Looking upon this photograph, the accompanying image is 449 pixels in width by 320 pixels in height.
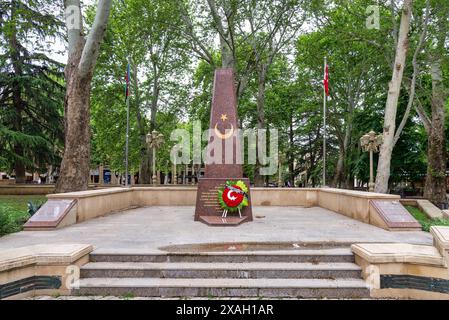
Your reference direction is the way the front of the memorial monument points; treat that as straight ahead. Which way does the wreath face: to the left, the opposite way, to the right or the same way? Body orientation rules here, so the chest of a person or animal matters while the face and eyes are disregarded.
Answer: the same way

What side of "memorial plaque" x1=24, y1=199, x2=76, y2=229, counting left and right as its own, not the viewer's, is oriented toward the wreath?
left

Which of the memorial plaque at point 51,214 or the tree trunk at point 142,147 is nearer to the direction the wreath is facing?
the memorial plaque

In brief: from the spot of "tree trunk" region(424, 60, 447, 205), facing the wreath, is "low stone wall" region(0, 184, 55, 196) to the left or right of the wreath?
right

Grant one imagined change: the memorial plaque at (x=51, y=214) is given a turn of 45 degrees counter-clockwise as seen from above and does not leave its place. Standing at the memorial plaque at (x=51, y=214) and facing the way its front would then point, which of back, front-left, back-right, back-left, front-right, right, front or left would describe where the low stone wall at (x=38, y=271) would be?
front-right

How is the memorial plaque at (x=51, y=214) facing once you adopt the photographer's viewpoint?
facing the viewer

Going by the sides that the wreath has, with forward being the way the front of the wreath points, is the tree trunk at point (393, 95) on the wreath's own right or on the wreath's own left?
on the wreath's own left

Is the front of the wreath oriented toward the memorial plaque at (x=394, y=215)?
no

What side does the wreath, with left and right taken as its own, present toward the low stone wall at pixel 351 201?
left

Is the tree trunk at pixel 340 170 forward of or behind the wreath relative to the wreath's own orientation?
behind

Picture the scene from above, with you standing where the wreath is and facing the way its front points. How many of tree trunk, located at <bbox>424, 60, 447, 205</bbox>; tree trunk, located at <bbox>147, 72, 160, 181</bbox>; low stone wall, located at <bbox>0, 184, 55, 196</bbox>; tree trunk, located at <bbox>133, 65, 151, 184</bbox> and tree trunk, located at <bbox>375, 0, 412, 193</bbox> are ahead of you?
0

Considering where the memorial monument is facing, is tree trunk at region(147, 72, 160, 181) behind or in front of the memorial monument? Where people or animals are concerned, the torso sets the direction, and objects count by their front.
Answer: behind

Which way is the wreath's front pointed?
toward the camera

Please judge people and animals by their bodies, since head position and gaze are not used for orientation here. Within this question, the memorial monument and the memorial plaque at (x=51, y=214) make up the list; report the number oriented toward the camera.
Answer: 2

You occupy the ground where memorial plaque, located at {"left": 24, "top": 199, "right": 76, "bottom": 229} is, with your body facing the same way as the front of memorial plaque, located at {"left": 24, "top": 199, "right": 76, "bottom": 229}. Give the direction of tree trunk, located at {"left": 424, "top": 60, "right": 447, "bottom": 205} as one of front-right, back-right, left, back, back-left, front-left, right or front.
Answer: left

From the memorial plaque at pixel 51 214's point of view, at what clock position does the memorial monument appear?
The memorial monument is roughly at 9 o'clock from the memorial plaque.

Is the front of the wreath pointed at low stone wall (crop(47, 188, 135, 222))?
no

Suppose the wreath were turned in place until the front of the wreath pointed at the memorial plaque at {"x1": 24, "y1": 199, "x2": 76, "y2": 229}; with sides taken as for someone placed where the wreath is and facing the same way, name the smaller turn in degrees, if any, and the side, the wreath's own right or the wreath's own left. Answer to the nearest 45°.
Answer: approximately 90° to the wreath's own right

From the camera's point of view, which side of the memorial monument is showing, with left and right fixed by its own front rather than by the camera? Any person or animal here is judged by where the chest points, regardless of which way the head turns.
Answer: front

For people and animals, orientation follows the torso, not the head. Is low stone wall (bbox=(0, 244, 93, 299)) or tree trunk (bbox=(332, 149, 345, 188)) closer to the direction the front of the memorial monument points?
the low stone wall

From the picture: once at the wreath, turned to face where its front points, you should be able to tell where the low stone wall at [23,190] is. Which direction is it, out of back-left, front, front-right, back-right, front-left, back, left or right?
back-right
